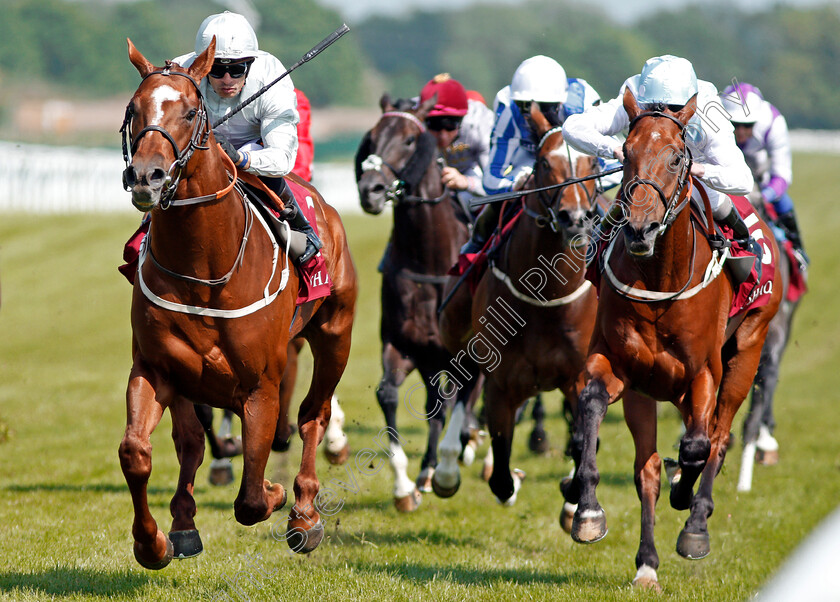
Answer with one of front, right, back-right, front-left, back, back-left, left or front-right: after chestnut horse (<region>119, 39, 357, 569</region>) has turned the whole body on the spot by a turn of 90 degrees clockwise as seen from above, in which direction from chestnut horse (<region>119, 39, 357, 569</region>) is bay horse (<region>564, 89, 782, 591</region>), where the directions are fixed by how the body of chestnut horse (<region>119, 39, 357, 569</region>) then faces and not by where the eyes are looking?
back-right

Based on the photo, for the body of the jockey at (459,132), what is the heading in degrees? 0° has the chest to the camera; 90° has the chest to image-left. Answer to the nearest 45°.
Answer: approximately 45°

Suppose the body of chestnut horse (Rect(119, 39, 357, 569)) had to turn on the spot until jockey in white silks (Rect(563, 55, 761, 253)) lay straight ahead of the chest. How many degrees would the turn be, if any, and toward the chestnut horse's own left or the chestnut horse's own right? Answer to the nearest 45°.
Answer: approximately 135° to the chestnut horse's own left

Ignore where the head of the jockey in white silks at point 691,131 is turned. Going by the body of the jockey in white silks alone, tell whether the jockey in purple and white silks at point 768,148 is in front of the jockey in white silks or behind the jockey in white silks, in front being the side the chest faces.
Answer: behind

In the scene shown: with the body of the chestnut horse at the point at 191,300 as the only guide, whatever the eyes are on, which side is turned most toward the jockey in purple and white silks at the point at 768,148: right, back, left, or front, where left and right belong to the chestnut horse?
back

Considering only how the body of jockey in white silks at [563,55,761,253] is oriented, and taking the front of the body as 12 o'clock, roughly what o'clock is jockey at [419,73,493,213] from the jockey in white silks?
The jockey is roughly at 5 o'clock from the jockey in white silks.

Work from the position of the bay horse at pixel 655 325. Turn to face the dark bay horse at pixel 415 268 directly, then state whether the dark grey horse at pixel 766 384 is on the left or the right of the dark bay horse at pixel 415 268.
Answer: right
